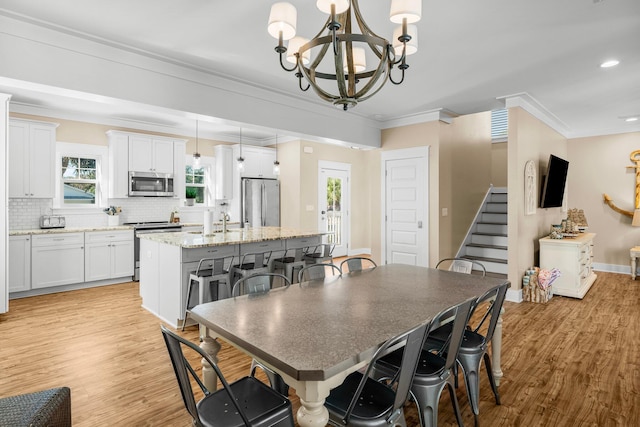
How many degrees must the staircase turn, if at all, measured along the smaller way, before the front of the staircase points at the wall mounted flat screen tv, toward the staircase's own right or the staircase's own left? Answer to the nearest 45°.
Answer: approximately 90° to the staircase's own left

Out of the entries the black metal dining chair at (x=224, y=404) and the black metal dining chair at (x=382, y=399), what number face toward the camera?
0

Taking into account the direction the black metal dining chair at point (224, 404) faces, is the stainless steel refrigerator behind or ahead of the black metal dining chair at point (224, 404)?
ahead

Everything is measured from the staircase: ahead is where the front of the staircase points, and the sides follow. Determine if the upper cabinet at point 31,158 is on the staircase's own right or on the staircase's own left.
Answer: on the staircase's own right

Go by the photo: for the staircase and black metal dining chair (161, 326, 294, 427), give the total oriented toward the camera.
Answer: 1

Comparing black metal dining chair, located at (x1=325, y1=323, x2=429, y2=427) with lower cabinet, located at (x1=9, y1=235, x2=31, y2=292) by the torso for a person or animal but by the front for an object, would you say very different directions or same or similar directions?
very different directions

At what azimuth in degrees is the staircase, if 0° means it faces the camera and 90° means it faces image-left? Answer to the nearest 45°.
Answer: approximately 0°

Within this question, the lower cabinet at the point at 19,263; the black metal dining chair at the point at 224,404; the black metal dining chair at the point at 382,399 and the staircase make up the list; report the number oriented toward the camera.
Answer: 2

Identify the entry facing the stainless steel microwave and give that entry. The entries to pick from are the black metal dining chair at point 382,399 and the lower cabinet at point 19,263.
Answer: the black metal dining chair

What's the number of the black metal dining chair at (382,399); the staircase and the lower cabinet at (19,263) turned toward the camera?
2

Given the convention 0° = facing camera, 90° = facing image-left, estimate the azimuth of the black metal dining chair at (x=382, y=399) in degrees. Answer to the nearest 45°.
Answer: approximately 135°

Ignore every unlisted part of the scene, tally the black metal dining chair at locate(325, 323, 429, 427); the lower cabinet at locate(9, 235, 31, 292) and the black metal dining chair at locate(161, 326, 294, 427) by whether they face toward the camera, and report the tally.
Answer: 1

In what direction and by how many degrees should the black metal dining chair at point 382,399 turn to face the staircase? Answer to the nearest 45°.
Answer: approximately 45° to its right

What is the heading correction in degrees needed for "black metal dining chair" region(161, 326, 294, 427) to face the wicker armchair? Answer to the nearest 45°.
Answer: approximately 135° to its left
